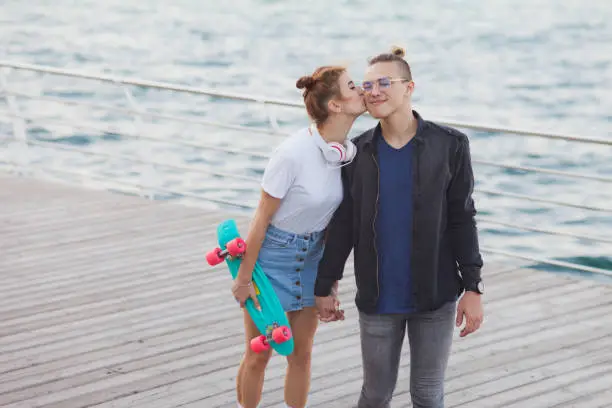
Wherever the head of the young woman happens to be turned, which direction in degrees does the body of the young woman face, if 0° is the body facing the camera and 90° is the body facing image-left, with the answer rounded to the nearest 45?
approximately 315°

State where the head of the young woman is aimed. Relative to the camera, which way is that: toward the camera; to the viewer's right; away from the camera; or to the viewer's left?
to the viewer's right

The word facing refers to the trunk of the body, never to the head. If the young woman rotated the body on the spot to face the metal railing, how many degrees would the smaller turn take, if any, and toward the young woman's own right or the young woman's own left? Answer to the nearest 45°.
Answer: approximately 135° to the young woman's own left
